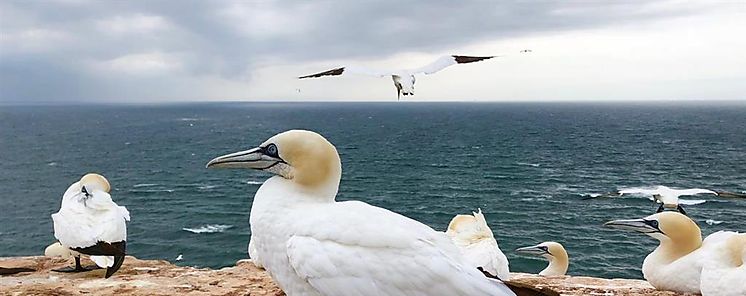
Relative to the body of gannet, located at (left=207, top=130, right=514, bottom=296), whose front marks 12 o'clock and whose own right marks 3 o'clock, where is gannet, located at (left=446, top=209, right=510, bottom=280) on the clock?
gannet, located at (left=446, top=209, right=510, bottom=280) is roughly at 4 o'clock from gannet, located at (left=207, top=130, right=514, bottom=296).

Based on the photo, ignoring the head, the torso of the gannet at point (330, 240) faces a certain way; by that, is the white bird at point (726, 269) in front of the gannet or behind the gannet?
behind

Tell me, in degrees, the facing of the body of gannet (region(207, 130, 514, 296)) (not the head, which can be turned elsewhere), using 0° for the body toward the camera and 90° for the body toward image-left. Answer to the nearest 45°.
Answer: approximately 90°

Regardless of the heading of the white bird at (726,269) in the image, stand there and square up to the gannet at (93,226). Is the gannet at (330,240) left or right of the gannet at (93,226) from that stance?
left

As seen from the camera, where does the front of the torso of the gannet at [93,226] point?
to the viewer's left

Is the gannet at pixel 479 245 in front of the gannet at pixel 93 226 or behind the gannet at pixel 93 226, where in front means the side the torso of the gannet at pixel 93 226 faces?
behind
